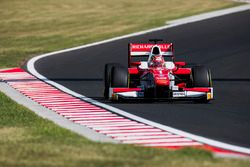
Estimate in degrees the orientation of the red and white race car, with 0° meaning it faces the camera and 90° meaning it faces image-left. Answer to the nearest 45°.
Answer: approximately 0°
